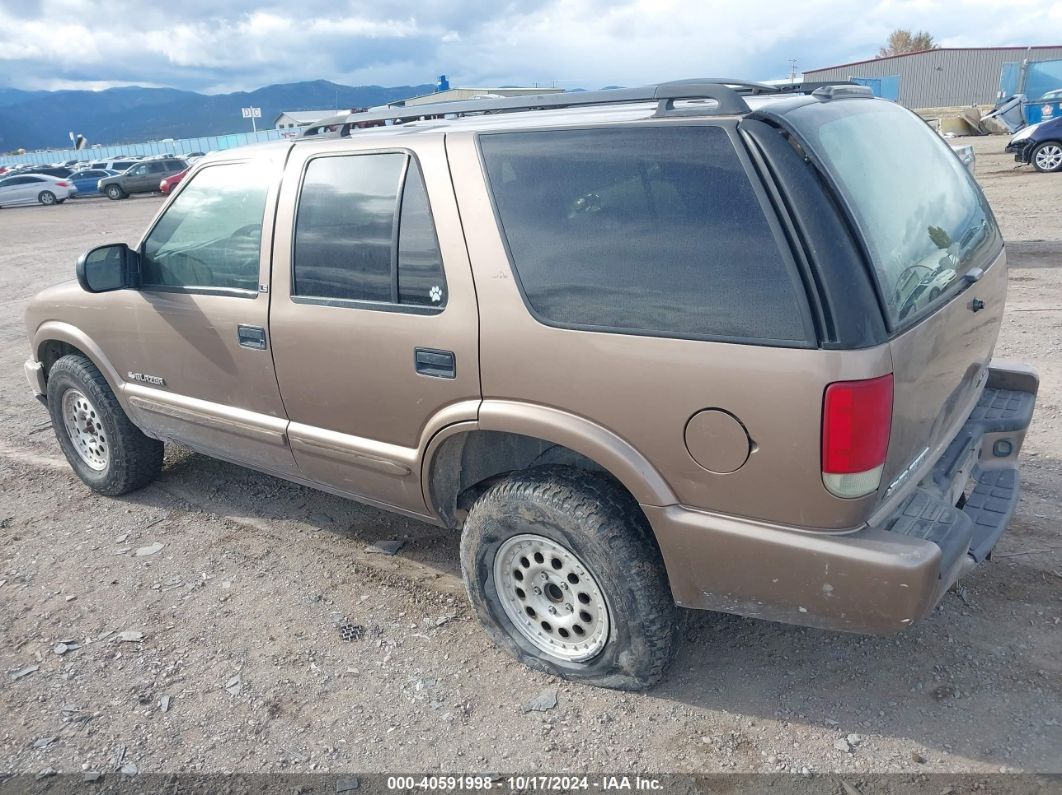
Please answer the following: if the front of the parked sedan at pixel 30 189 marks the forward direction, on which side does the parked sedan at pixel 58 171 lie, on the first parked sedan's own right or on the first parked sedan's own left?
on the first parked sedan's own right

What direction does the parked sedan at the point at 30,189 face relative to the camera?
to the viewer's left

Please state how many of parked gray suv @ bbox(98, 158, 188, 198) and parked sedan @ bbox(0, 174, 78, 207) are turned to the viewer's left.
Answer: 2

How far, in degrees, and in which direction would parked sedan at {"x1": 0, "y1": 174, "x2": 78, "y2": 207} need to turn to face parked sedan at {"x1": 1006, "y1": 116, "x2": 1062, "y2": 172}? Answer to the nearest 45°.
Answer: approximately 135° to its left

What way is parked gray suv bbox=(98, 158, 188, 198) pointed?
to the viewer's left

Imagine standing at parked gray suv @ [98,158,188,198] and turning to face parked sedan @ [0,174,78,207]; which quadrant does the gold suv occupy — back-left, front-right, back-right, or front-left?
back-left

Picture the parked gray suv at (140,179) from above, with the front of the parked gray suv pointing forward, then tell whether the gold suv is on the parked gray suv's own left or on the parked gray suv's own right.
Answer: on the parked gray suv's own left
